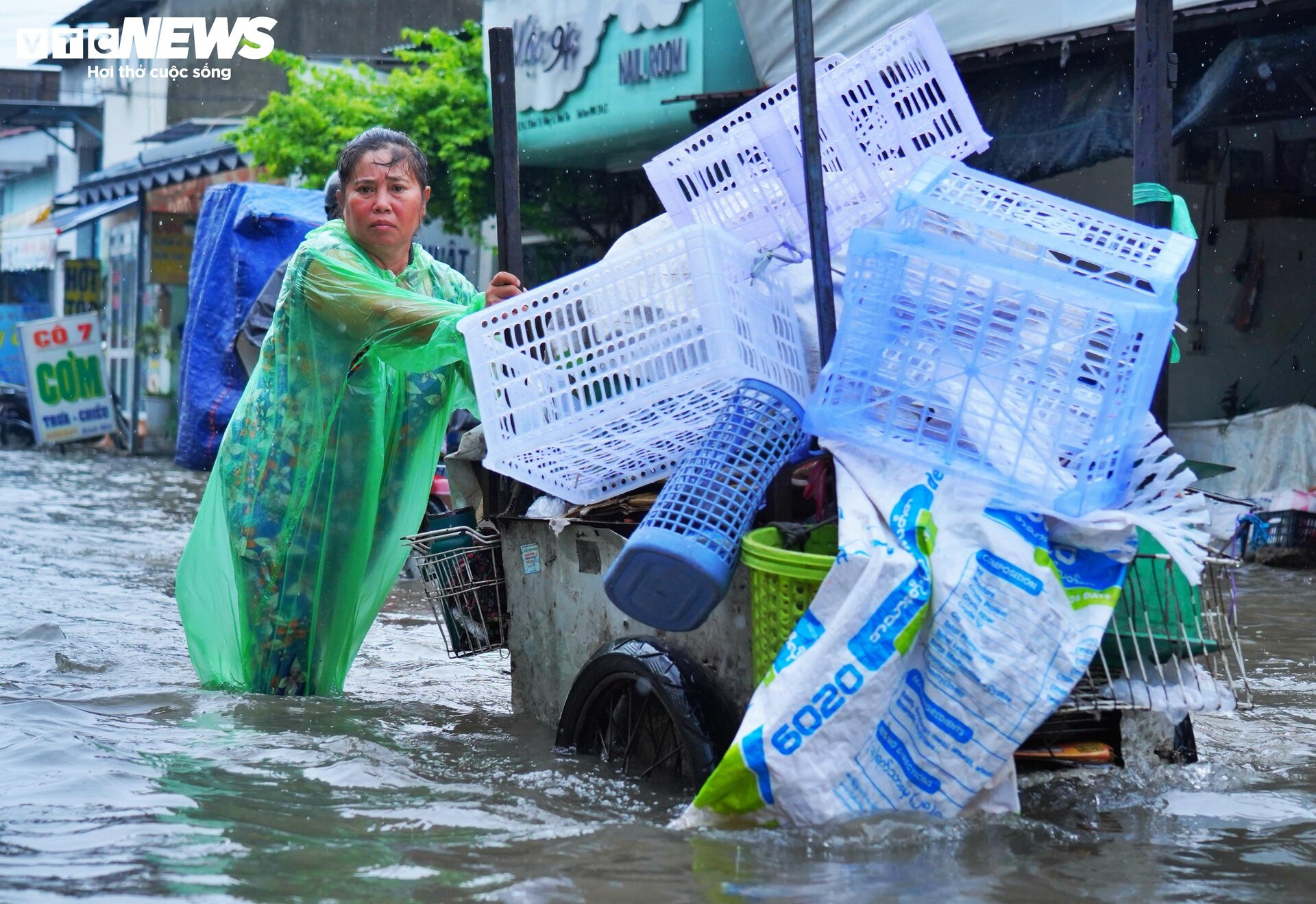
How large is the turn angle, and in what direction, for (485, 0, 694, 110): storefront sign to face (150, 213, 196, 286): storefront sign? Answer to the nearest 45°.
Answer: approximately 135° to its right

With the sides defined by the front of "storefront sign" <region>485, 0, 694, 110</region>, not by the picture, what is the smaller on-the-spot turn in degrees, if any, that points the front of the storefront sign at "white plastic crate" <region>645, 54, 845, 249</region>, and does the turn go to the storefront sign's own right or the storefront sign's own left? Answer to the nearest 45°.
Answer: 0° — it already faces it

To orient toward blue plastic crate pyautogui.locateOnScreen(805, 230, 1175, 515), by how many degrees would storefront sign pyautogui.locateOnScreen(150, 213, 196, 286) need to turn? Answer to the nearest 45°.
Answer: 0° — it already faces it

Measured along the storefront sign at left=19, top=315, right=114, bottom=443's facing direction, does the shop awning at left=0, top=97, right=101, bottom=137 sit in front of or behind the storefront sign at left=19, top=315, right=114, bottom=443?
behind

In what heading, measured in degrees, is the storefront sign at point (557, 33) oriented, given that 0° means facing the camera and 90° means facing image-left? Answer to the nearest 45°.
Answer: approximately 0°

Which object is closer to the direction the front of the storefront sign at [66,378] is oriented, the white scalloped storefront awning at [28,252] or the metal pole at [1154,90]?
the metal pole

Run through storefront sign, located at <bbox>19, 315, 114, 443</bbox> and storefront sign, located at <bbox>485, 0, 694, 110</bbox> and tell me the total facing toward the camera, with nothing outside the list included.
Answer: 2

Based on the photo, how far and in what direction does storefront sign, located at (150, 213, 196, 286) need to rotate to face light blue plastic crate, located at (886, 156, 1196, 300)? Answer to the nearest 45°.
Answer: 0° — it already faces it
